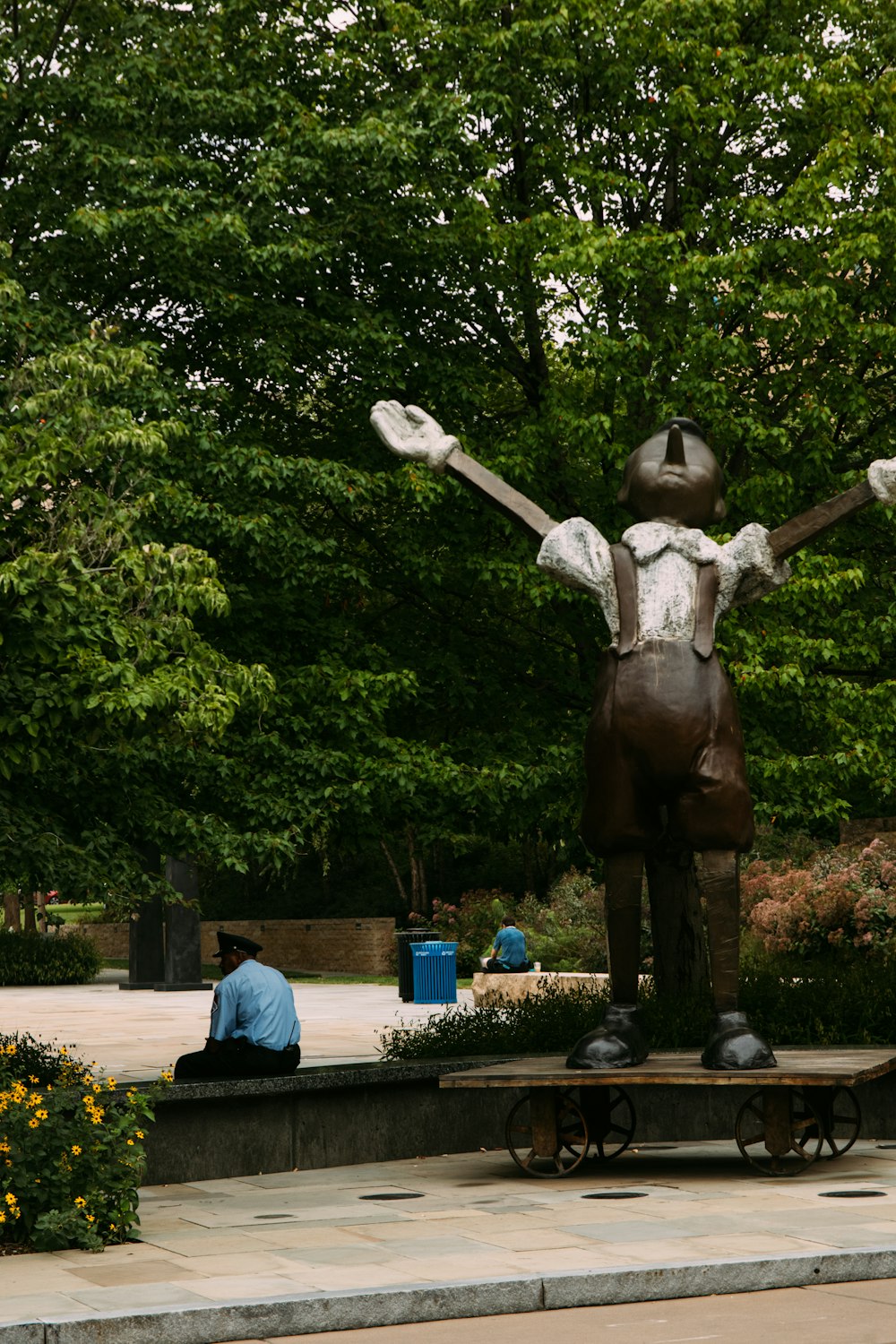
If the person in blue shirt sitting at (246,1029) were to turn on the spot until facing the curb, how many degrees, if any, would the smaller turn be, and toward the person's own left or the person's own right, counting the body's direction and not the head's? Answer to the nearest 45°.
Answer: approximately 135° to the person's own left

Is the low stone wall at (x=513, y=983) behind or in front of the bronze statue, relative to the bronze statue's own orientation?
behind

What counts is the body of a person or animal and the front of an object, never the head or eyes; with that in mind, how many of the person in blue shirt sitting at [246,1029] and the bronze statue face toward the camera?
1

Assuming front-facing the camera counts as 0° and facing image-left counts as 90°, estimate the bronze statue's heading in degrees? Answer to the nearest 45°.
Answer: approximately 0°

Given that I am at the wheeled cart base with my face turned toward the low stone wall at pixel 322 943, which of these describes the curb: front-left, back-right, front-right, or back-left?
back-left

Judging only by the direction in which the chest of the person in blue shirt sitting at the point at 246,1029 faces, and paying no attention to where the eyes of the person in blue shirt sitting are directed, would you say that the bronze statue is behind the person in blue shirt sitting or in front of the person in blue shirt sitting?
behind

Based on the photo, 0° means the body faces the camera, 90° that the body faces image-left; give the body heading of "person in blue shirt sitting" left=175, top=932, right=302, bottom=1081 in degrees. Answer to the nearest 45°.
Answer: approximately 135°

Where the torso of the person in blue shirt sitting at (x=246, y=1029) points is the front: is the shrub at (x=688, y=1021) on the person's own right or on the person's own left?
on the person's own right
